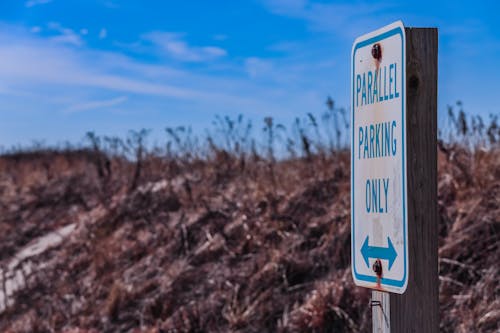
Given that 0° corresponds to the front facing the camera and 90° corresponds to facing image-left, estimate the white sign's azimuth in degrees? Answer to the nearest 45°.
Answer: approximately 45°
